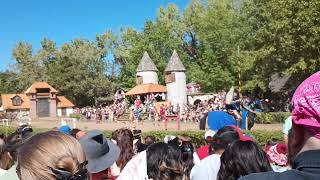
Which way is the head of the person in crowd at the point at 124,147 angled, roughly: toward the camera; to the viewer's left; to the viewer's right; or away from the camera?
away from the camera

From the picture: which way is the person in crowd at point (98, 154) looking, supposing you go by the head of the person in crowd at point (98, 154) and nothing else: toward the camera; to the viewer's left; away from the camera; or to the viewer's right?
away from the camera

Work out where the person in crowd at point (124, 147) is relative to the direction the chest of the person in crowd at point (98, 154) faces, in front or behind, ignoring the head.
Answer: in front

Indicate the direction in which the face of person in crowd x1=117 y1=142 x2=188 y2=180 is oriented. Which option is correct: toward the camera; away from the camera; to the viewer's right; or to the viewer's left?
away from the camera

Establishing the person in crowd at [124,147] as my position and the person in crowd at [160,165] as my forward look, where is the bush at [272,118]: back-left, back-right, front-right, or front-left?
back-left

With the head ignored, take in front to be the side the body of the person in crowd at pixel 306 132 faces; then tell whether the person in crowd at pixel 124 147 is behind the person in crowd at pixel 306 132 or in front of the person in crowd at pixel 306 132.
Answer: in front

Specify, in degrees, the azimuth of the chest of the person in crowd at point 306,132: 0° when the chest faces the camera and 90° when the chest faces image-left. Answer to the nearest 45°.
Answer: approximately 135°

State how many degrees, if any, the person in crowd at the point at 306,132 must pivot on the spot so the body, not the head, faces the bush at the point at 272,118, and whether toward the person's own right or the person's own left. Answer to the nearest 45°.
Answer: approximately 45° to the person's own right

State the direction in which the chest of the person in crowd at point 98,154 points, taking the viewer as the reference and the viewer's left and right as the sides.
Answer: facing away from the viewer
